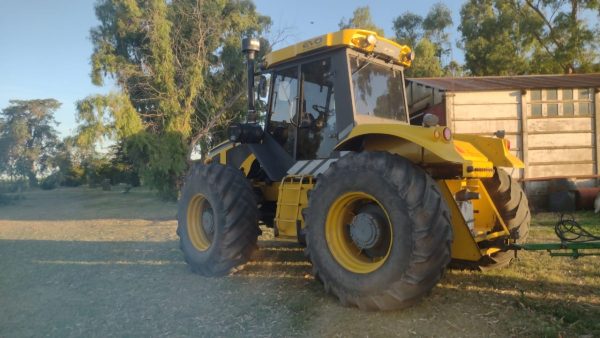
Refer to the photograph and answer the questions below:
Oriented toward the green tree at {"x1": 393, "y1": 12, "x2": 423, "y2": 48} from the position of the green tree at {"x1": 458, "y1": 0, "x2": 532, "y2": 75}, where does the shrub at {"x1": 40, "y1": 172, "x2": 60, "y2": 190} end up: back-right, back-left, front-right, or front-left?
front-left

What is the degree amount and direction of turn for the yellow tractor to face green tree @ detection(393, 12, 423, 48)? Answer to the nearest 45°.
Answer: approximately 45° to its right

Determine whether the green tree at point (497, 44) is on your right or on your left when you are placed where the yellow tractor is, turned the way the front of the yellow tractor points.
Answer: on your right

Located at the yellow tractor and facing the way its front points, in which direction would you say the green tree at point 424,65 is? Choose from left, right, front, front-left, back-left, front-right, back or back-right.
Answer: front-right

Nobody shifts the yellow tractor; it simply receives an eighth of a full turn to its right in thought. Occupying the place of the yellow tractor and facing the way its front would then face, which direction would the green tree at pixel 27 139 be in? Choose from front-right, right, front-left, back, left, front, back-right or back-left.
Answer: front-left

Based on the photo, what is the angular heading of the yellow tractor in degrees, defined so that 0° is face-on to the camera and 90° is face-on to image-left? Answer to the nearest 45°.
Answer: approximately 135°

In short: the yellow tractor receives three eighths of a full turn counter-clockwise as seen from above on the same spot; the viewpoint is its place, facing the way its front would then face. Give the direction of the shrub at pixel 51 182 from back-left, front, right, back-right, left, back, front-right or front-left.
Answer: back-right
